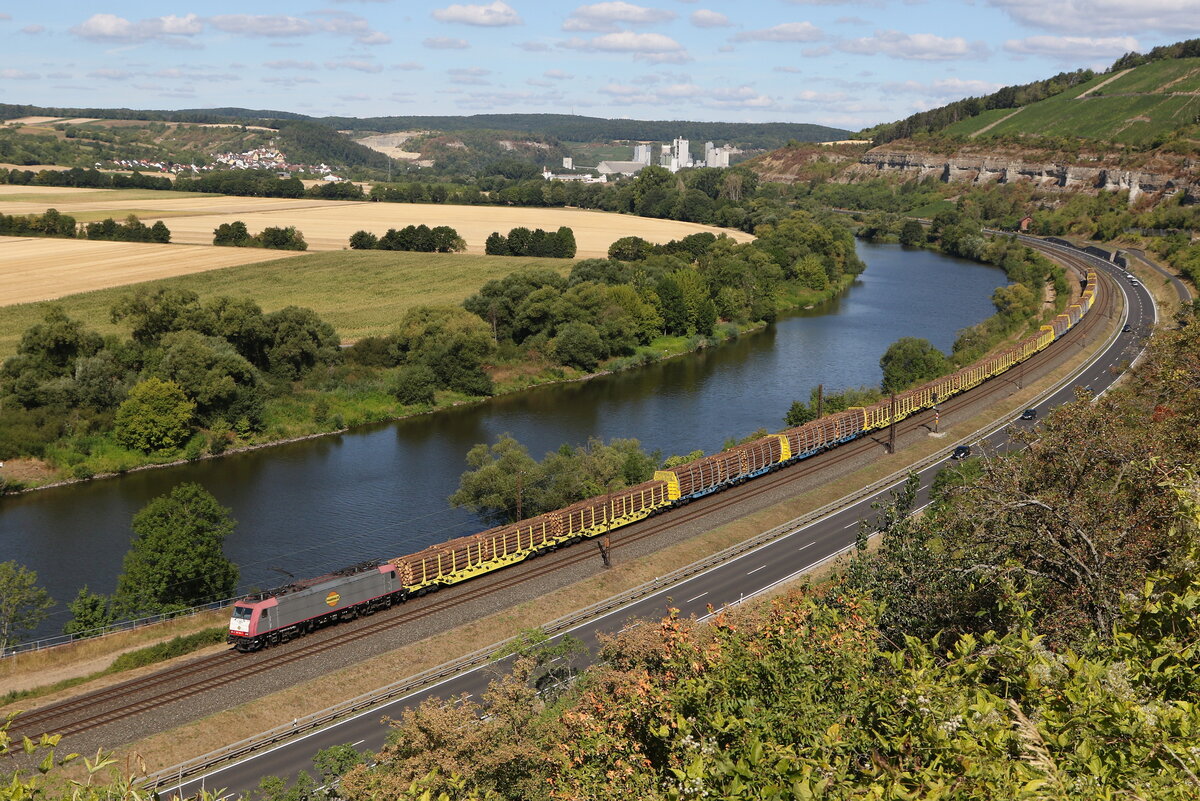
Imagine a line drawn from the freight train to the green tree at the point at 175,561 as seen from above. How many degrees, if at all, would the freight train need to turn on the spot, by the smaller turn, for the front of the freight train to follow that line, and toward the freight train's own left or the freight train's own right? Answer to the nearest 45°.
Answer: approximately 45° to the freight train's own right

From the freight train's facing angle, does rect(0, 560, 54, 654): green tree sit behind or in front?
in front

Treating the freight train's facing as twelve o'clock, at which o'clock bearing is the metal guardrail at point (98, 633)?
The metal guardrail is roughly at 1 o'clock from the freight train.

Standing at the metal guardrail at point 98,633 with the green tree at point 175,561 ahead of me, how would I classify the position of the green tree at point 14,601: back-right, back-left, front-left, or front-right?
back-left

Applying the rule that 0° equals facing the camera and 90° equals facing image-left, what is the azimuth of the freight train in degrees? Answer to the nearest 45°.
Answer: approximately 45°

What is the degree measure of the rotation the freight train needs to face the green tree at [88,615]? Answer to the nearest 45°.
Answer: approximately 45° to its right
